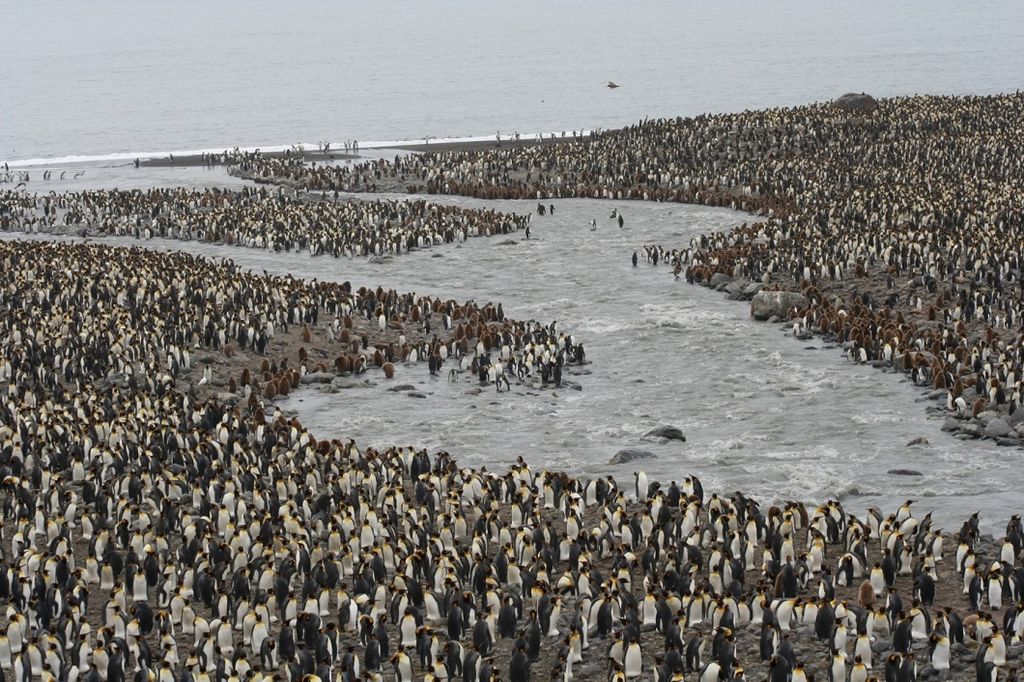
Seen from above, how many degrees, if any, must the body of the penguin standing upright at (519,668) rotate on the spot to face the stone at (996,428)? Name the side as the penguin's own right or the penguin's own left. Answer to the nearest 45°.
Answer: approximately 45° to the penguin's own right

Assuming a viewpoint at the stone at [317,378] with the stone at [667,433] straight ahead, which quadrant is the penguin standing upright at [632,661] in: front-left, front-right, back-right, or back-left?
front-right

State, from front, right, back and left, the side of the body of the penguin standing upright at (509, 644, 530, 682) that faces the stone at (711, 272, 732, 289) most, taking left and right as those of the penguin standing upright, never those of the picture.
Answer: front

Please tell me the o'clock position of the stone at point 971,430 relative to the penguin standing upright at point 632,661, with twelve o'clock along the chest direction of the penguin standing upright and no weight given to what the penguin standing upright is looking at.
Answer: The stone is roughly at 7 o'clock from the penguin standing upright.

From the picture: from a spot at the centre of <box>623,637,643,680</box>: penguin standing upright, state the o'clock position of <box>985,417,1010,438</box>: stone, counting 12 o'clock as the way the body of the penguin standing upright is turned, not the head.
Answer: The stone is roughly at 7 o'clock from the penguin standing upright.

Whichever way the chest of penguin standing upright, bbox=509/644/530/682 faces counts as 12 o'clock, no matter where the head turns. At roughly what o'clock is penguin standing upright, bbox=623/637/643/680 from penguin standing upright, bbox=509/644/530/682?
penguin standing upright, bbox=623/637/643/680 is roughly at 3 o'clock from penguin standing upright, bbox=509/644/530/682.

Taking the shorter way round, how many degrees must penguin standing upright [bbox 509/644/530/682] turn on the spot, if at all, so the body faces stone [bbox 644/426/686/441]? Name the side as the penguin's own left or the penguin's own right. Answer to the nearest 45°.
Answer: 0° — it already faces it

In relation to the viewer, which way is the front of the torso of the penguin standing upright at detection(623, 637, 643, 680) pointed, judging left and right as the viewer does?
facing the viewer

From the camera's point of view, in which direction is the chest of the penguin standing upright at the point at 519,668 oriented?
away from the camera

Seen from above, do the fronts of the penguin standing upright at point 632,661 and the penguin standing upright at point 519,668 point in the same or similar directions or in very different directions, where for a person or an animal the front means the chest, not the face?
very different directions

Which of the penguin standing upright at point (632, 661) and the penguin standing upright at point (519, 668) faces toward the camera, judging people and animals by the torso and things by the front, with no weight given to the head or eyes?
the penguin standing upright at point (632, 661)

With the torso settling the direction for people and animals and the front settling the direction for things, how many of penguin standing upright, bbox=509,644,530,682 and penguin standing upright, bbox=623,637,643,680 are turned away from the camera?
1

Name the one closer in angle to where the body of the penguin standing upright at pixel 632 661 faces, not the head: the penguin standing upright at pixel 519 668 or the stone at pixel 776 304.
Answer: the penguin standing upright

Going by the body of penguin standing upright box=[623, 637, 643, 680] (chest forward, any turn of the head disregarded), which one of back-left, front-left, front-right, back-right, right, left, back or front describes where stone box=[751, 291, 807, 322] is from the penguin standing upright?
back

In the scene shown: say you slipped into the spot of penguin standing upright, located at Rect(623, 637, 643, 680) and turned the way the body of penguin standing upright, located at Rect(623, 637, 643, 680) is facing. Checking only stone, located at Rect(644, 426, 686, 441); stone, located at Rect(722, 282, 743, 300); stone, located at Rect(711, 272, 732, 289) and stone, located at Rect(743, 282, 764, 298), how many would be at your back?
4
